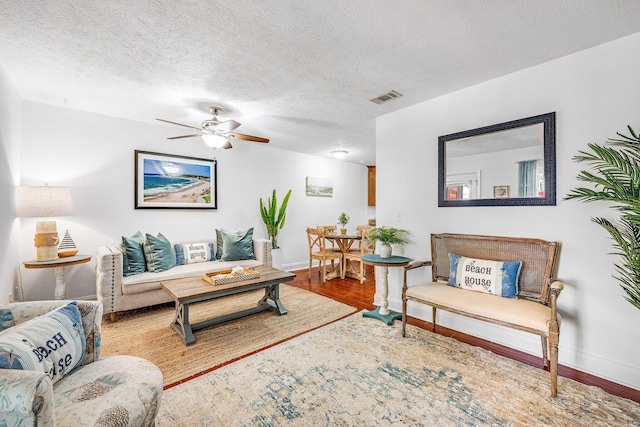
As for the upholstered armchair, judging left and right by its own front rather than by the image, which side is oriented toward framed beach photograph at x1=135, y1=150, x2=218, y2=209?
left

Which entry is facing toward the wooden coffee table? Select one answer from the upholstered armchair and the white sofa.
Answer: the white sofa

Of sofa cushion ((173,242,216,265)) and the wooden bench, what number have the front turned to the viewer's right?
0

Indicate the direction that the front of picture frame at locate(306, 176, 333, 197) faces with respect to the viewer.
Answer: facing the viewer and to the right of the viewer

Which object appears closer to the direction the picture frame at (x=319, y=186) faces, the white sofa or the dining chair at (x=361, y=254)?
the dining chair

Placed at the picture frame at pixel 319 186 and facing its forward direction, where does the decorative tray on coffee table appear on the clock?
The decorative tray on coffee table is roughly at 2 o'clock from the picture frame.

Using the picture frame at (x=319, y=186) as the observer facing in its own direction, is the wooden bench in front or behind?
in front

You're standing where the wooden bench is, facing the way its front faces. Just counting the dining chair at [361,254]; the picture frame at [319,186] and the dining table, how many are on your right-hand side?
3

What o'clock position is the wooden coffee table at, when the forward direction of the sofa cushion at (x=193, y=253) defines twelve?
The wooden coffee table is roughly at 12 o'clock from the sofa cushion.

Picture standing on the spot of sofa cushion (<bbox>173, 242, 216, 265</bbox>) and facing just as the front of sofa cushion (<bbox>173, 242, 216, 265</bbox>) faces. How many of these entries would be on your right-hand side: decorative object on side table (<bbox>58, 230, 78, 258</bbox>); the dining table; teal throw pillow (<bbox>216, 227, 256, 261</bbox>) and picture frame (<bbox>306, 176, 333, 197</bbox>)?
1

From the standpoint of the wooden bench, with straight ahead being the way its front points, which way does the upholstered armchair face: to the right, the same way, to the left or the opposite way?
the opposite way

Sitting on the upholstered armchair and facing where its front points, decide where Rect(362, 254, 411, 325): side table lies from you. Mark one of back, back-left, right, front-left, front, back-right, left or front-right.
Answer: front-left

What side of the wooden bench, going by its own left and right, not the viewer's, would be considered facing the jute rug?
front

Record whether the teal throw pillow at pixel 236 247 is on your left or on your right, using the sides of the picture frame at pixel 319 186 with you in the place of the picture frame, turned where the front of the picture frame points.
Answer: on your right

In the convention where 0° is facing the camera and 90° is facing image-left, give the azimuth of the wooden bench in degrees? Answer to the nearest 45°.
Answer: approximately 45°

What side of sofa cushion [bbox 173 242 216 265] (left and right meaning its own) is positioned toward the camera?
front
